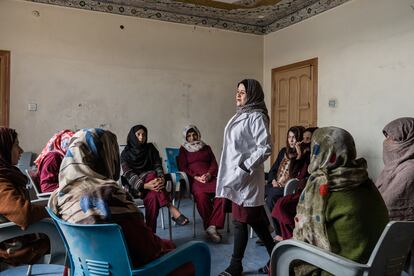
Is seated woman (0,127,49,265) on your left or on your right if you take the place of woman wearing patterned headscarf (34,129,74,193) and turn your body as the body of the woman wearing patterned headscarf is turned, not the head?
on your right

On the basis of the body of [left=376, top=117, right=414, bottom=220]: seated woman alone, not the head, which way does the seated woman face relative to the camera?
to the viewer's left

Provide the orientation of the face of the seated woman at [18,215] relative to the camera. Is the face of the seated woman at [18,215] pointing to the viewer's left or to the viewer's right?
to the viewer's right

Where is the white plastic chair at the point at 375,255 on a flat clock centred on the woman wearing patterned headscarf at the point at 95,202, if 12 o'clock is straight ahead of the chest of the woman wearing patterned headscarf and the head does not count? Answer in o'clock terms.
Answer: The white plastic chair is roughly at 2 o'clock from the woman wearing patterned headscarf.

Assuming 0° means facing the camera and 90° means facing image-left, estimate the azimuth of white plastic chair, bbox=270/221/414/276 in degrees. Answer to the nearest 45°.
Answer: approximately 135°

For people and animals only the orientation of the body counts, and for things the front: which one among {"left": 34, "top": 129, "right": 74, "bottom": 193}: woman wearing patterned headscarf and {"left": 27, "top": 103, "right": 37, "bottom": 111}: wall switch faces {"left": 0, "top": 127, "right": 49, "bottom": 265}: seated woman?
the wall switch

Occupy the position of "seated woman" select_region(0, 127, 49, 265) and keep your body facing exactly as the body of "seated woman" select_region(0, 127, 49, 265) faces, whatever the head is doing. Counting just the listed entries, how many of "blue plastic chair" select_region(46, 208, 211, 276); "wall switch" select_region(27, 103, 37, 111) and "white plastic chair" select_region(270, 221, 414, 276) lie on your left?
1

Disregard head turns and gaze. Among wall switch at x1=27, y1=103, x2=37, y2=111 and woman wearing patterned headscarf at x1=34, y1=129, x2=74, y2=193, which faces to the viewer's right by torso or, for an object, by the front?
the woman wearing patterned headscarf

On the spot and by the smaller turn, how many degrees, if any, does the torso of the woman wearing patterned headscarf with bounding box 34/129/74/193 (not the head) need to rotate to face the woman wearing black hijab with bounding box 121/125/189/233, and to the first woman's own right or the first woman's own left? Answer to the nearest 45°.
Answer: approximately 45° to the first woman's own left

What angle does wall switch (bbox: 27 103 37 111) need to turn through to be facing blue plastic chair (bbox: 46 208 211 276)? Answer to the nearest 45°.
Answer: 0° — it already faces it

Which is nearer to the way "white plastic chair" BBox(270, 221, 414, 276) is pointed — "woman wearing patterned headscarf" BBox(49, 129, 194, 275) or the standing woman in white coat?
the standing woman in white coat
